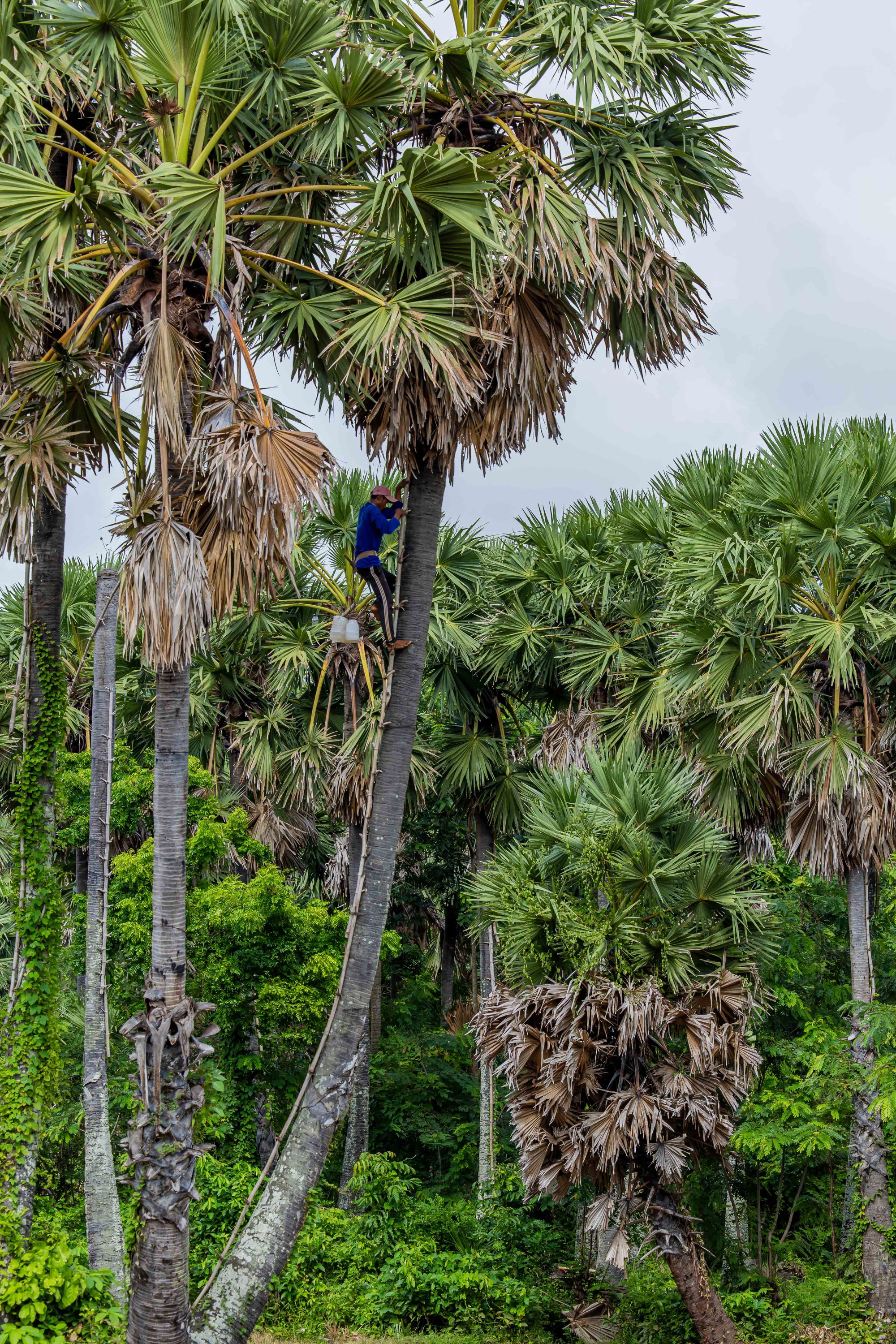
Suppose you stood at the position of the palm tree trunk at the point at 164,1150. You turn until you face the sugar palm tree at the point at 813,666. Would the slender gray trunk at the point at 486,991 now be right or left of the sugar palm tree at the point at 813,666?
left

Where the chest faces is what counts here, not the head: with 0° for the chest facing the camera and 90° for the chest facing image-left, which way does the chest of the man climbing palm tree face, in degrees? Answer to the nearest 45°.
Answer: approximately 270°

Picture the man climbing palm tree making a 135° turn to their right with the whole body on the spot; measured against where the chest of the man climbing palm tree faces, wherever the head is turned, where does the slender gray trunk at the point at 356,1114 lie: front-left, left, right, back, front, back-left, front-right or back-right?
back-right

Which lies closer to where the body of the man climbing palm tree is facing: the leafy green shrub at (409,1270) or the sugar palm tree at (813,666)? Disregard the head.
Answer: the sugar palm tree

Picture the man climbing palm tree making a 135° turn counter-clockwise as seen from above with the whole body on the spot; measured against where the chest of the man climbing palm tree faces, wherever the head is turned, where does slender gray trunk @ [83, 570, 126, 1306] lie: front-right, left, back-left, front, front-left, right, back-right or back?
front
